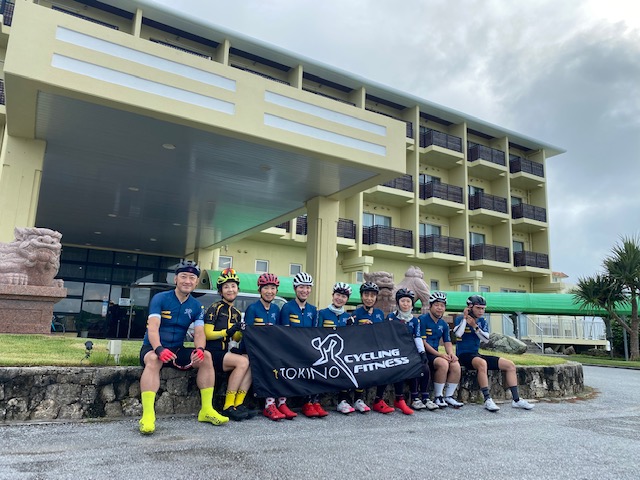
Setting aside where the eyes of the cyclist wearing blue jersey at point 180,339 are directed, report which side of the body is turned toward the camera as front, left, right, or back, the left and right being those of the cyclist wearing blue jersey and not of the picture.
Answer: front

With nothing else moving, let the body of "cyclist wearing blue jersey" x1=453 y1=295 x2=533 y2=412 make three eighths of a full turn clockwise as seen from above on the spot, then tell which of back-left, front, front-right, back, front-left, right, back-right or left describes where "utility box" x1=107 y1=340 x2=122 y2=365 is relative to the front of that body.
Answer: front-left

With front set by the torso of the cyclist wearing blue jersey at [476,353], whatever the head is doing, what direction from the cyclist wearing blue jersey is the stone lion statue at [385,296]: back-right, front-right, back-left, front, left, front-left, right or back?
back

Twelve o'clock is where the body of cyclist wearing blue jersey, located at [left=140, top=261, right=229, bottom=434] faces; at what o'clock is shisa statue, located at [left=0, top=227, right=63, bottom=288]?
The shisa statue is roughly at 5 o'clock from the cyclist wearing blue jersey.
